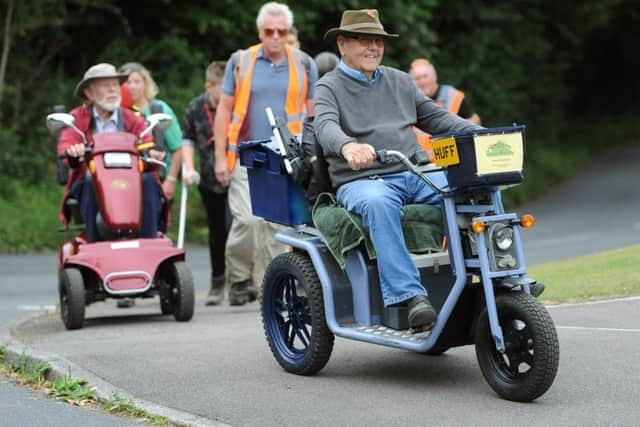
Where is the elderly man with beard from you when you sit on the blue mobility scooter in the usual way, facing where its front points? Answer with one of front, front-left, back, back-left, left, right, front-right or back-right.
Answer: back

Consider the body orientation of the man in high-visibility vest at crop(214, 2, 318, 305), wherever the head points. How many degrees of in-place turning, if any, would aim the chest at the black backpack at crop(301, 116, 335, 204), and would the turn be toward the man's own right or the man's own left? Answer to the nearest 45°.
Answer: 0° — they already face it

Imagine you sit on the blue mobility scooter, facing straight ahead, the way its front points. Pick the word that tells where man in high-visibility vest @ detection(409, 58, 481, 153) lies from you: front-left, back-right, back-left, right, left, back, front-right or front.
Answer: back-left

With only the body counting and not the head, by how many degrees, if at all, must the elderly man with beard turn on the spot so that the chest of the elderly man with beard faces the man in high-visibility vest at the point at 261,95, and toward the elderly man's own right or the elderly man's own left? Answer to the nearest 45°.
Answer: approximately 90° to the elderly man's own left

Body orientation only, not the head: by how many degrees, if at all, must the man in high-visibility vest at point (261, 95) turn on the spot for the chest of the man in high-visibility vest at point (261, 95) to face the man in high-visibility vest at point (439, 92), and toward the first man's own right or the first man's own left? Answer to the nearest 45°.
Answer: approximately 135° to the first man's own left

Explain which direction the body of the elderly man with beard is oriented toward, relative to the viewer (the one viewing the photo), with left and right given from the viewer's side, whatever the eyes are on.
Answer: facing the viewer

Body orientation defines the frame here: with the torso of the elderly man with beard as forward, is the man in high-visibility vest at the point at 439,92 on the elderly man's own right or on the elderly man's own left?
on the elderly man's own left

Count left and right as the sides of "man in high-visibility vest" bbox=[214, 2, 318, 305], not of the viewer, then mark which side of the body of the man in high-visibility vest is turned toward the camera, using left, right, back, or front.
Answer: front

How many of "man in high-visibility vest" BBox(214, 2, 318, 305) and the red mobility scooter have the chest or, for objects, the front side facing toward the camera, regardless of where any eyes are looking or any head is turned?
2

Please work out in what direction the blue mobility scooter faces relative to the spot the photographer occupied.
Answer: facing the viewer and to the right of the viewer
